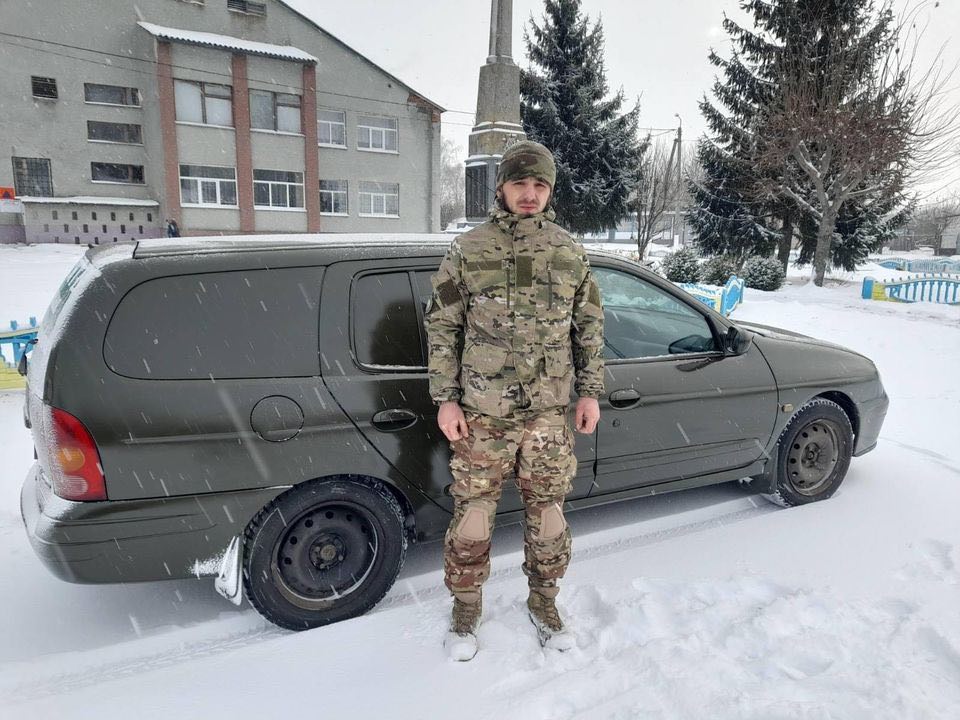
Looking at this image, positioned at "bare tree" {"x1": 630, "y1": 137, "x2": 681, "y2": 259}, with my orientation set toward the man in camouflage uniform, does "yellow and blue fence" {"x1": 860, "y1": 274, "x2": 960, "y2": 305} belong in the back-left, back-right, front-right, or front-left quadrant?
front-left

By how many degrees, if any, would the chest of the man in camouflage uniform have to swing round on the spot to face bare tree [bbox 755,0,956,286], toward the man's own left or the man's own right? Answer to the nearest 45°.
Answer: approximately 135° to the man's own left

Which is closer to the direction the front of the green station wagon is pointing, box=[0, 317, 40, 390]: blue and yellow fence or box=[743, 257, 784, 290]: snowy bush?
the snowy bush

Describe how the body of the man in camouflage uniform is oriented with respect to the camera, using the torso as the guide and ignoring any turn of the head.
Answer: toward the camera

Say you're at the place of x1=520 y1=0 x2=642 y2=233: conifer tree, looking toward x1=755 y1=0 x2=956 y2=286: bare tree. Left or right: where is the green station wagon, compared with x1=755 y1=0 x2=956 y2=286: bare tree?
right

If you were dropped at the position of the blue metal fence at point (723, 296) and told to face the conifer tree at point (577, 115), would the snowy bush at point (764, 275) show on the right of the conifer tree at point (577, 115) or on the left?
right

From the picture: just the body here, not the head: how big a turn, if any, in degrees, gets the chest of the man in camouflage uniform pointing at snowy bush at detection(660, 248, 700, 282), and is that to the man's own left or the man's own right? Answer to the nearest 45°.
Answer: approximately 180°

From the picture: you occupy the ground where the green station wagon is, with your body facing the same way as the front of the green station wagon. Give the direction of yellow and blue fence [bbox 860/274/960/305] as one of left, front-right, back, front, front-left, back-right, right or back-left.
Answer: front

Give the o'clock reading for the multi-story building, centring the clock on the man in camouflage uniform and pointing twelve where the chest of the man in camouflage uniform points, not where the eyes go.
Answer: The multi-story building is roughly at 5 o'clock from the man in camouflage uniform.

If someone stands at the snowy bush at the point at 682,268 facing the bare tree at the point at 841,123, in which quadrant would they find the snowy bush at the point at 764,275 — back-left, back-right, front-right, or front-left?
front-right

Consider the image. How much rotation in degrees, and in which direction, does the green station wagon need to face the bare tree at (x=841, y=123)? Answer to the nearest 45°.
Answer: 0° — it already faces it

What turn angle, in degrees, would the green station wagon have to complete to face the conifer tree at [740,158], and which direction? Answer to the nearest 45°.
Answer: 0° — it already faces it

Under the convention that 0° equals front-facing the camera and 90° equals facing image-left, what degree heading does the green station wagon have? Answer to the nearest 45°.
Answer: approximately 225°

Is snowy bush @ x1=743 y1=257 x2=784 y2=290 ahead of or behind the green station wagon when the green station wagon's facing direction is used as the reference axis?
ahead

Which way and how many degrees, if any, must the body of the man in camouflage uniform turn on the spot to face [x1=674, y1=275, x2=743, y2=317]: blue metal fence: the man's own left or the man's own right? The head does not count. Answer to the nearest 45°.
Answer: approximately 180°

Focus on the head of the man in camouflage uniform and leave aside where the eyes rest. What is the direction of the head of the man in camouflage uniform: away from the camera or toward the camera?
toward the camera
